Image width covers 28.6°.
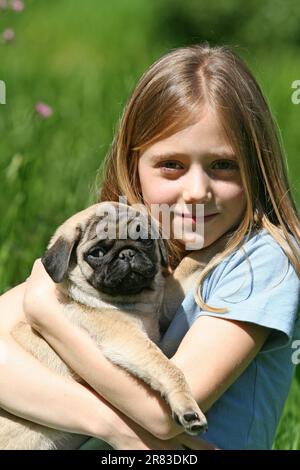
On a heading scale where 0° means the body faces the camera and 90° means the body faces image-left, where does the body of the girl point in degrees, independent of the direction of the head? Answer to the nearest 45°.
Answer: approximately 45°

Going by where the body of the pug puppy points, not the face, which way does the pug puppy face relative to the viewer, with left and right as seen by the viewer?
facing the viewer and to the right of the viewer

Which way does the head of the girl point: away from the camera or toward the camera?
toward the camera
